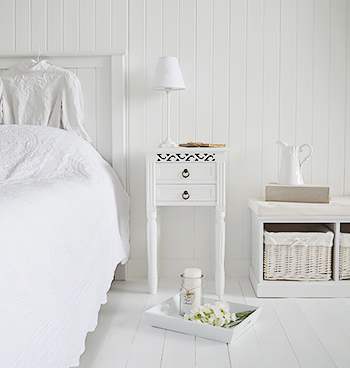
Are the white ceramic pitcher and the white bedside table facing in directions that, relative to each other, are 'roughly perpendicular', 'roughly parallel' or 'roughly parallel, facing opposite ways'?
roughly perpendicular

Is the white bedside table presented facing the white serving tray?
yes

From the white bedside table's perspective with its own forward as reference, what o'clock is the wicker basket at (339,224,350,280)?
The wicker basket is roughly at 9 o'clock from the white bedside table.

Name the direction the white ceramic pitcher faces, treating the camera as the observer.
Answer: facing to the left of the viewer

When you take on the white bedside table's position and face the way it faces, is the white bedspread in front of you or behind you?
in front

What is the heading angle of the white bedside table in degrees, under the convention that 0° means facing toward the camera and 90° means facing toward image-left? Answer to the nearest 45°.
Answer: approximately 0°

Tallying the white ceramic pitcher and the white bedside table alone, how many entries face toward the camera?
1
